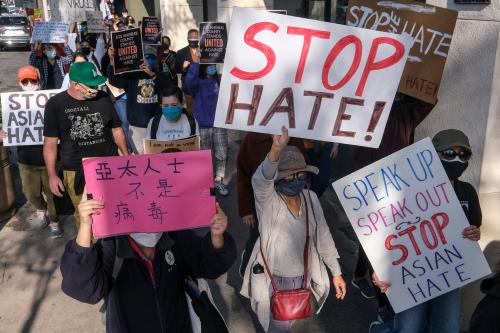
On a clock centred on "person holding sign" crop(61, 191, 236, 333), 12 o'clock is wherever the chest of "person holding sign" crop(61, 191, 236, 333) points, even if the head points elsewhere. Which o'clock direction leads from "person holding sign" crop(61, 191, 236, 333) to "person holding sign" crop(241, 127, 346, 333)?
"person holding sign" crop(241, 127, 346, 333) is roughly at 8 o'clock from "person holding sign" crop(61, 191, 236, 333).

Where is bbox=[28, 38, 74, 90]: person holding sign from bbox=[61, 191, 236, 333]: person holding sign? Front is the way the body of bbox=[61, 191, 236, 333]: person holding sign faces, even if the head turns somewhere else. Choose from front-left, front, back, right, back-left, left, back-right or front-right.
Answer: back

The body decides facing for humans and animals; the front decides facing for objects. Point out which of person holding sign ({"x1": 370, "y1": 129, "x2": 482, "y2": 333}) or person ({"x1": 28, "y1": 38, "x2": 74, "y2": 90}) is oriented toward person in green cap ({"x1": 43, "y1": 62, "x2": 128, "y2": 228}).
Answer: person ({"x1": 28, "y1": 38, "x2": 74, "y2": 90})

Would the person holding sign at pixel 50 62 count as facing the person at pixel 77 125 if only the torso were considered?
yes

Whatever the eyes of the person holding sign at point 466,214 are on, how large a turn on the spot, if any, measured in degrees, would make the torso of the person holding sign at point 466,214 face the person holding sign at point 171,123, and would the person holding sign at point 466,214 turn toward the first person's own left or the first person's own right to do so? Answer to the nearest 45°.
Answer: approximately 90° to the first person's own right

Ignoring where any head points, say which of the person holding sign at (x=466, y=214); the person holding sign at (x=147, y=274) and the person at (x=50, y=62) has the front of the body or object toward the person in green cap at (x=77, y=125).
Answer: the person at (x=50, y=62)

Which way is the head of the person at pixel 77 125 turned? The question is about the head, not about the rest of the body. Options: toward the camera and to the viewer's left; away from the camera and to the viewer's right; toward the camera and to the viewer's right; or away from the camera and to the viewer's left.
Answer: toward the camera and to the viewer's right
